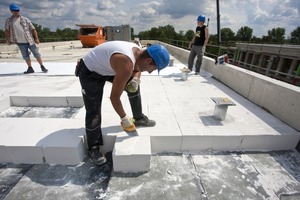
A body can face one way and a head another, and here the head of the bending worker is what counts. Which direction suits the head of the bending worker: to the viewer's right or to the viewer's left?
to the viewer's right

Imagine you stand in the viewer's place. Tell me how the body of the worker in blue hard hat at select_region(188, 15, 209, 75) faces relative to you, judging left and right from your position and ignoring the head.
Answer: facing the viewer and to the left of the viewer

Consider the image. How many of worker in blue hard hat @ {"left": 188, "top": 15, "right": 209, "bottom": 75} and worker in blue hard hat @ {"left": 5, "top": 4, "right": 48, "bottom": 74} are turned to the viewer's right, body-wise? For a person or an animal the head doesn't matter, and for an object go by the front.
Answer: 0

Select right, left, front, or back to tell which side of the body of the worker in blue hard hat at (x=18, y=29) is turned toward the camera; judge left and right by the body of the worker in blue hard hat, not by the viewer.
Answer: front

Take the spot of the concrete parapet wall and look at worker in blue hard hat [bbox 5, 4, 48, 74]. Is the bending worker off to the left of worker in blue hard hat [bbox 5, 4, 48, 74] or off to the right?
left

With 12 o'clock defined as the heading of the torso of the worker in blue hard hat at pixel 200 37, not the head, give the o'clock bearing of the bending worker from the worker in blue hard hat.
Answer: The bending worker is roughly at 11 o'clock from the worker in blue hard hat.

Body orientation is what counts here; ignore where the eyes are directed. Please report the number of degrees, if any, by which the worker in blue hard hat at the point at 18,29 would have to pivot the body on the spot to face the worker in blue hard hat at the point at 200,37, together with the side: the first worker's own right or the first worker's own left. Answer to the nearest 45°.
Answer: approximately 45° to the first worker's own left

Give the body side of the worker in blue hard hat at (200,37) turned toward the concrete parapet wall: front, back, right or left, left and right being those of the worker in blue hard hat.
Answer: left

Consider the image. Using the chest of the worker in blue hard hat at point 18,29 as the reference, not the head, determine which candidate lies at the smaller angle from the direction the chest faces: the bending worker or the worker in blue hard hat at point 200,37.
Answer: the bending worker

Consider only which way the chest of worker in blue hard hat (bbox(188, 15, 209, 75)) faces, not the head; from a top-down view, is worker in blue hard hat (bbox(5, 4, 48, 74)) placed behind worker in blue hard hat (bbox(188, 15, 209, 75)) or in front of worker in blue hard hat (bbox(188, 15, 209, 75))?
in front

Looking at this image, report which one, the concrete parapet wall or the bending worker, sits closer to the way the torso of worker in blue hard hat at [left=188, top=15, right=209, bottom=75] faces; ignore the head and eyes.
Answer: the bending worker

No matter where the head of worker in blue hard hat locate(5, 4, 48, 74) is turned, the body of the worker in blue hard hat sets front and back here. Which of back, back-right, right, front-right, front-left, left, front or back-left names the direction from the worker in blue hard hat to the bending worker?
front
